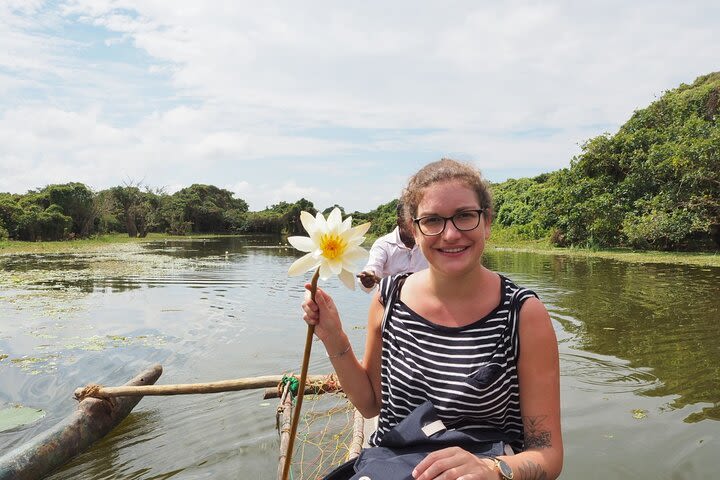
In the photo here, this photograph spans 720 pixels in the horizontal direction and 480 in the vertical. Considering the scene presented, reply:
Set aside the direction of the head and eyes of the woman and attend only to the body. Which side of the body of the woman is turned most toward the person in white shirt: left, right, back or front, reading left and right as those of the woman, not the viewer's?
back

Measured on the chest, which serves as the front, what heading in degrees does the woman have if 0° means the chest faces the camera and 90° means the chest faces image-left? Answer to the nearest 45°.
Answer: approximately 0°

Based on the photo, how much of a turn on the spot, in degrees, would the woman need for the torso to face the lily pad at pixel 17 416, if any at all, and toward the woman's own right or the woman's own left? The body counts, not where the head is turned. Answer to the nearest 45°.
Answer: approximately 135° to the woman's own right

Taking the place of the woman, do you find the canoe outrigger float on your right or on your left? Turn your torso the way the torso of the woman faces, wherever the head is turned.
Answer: on your right

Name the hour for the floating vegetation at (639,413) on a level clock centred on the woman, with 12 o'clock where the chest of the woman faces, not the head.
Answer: The floating vegetation is roughly at 7 o'clock from the woman.
